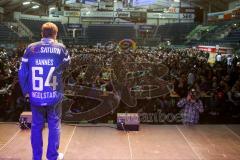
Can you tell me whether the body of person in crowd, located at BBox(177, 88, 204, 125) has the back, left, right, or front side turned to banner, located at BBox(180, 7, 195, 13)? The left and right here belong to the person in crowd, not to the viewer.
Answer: back

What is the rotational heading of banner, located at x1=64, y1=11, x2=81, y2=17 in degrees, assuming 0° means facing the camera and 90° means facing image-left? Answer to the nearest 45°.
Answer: approximately 0°

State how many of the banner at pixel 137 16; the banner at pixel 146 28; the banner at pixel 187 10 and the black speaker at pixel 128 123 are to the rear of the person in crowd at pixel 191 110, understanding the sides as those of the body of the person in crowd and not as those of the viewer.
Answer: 3

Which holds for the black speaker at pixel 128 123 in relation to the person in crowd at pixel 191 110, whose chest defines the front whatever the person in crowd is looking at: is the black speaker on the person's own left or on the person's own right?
on the person's own right

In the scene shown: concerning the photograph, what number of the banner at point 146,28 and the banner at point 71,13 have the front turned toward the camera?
2

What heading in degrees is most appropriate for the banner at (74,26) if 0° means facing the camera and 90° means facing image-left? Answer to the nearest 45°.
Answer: approximately 0°

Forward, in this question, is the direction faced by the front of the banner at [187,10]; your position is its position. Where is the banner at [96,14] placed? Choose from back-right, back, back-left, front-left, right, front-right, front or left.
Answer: back-right
